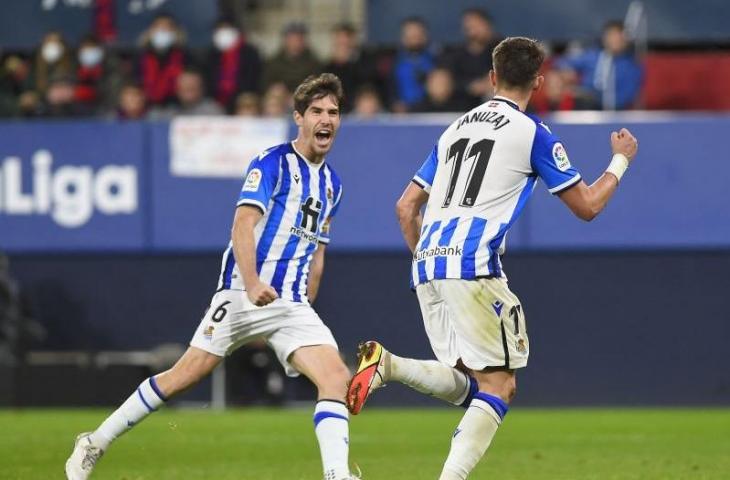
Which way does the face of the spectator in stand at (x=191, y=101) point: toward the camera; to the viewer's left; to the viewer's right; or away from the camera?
toward the camera

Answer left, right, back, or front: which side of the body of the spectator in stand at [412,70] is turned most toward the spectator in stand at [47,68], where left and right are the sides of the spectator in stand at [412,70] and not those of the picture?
right

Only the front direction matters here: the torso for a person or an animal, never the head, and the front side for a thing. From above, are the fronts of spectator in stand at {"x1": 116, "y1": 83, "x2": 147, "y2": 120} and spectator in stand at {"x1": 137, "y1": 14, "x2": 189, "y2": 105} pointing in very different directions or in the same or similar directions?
same or similar directions

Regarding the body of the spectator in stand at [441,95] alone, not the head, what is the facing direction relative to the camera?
toward the camera

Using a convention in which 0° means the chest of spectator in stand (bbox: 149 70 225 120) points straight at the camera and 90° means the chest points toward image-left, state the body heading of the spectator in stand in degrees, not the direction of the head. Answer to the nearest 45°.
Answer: approximately 0°

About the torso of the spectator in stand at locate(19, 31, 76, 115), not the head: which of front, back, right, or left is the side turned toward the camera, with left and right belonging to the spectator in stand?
front

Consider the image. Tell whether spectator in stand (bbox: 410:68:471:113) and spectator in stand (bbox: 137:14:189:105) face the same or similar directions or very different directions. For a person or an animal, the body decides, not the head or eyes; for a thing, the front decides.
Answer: same or similar directions

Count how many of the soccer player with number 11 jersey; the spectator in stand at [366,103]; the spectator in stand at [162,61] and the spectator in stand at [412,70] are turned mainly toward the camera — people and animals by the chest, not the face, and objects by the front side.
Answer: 3

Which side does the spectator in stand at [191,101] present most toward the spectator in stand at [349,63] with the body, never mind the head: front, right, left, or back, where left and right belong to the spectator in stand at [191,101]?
left

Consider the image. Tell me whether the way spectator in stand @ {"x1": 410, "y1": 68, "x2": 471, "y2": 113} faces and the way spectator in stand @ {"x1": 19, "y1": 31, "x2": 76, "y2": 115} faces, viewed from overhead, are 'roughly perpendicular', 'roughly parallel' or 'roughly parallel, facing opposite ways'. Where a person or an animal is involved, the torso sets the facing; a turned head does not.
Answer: roughly parallel

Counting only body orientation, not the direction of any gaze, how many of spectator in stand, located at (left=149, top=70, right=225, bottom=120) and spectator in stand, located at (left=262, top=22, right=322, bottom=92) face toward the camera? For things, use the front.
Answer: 2

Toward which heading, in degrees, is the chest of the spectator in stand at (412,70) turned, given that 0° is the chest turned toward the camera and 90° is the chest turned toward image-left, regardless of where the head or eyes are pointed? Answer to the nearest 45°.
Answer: approximately 0°

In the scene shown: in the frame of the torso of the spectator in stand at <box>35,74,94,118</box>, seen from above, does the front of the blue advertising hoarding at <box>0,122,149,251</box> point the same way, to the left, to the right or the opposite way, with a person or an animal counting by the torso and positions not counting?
the same way

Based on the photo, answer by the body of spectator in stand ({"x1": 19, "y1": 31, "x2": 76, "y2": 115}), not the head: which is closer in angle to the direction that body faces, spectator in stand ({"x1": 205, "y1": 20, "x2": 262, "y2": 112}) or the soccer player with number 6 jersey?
the soccer player with number 6 jersey
